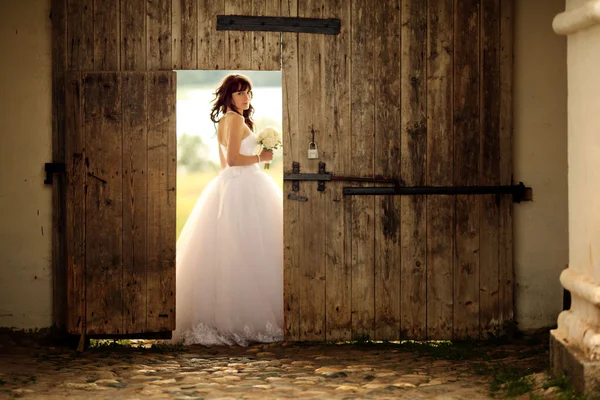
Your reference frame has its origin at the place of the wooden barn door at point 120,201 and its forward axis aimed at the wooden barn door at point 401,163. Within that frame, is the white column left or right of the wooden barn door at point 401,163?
right

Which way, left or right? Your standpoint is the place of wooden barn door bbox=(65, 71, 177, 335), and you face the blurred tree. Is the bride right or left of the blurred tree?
right

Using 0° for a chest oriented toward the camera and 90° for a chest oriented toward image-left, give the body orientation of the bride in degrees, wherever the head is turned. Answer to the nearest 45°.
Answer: approximately 270°

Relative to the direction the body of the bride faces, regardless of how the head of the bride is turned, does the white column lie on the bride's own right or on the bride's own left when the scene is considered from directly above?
on the bride's own right

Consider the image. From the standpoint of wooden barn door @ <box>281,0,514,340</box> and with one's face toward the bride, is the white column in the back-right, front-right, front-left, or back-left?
back-left

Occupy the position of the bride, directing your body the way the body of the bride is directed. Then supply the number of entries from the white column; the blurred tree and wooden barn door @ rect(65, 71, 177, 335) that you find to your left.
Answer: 1

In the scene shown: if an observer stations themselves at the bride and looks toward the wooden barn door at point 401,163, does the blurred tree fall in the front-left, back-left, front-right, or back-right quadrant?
back-left

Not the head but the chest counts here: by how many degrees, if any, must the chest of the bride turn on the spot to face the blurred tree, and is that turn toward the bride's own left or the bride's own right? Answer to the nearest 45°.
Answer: approximately 90° to the bride's own left

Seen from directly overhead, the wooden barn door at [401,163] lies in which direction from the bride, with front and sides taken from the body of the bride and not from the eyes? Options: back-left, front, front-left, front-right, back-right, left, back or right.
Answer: front-right

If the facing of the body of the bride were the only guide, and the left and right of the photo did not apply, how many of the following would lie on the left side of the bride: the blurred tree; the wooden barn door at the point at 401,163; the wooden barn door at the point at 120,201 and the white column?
1

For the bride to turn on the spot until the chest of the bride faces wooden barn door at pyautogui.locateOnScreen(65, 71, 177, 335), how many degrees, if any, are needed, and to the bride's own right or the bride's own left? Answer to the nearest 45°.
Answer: approximately 135° to the bride's own right
